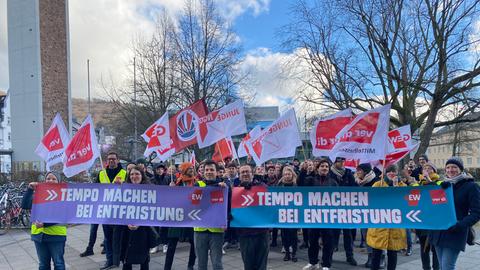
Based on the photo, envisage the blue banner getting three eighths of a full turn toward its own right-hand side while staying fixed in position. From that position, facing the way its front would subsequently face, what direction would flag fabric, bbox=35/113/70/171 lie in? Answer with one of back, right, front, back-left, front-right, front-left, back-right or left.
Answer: front-left

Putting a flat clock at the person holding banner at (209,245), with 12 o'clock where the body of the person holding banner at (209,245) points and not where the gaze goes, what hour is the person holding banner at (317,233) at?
the person holding banner at (317,233) is roughly at 8 o'clock from the person holding banner at (209,245).

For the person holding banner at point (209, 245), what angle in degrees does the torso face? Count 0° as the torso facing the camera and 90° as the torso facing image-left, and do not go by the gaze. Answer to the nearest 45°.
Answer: approximately 0°

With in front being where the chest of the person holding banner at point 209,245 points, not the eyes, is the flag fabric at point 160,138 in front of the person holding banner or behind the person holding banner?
behind

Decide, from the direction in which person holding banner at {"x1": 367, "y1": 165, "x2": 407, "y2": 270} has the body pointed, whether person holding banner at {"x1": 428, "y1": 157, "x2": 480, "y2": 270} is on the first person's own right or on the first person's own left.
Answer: on the first person's own left

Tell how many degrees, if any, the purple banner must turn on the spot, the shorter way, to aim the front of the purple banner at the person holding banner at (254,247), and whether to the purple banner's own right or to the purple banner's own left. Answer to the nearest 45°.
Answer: approximately 45° to the purple banner's own left

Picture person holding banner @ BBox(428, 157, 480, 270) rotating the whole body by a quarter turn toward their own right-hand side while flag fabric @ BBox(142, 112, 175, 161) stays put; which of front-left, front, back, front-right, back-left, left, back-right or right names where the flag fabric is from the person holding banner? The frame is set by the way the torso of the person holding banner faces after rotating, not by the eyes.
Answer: front-left

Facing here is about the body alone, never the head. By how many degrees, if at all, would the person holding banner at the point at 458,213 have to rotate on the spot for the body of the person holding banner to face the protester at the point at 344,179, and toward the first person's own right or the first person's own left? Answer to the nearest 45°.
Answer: approximately 90° to the first person's own right
